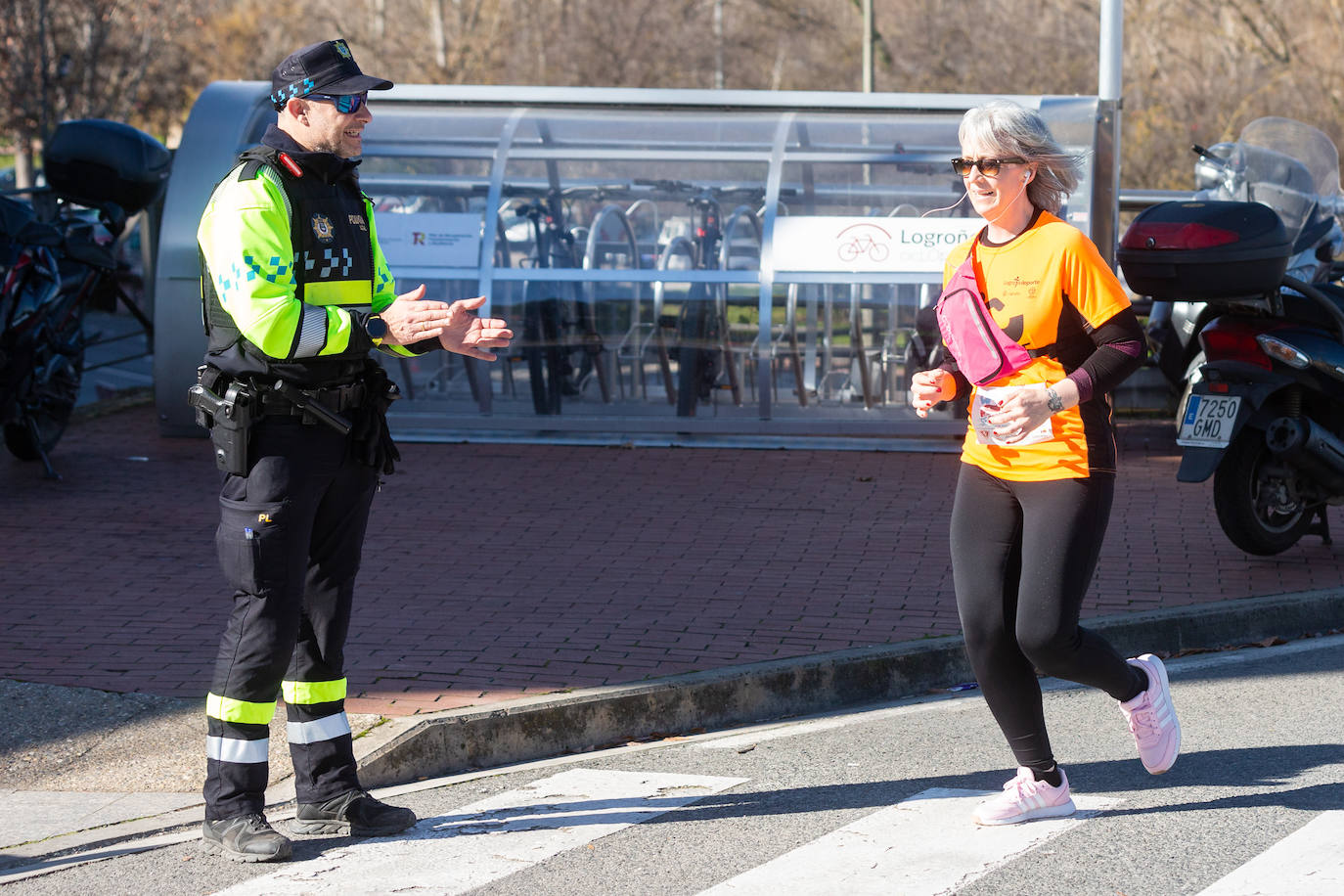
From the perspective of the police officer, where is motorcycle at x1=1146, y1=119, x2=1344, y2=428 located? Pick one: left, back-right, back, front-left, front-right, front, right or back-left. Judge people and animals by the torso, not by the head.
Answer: left

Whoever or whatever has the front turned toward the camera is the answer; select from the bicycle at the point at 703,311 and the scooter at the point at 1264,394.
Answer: the bicycle

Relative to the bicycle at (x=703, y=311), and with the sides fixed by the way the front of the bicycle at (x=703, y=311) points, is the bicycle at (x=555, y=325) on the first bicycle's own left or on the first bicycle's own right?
on the first bicycle's own right

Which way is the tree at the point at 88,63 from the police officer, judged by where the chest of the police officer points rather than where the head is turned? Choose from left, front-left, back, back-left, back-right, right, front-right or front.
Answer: back-left

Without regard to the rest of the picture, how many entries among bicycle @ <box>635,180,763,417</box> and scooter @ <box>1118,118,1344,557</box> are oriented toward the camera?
1

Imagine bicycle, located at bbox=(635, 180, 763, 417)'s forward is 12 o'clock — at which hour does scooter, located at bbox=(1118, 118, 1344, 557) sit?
The scooter is roughly at 5 o'clock from the bicycle.

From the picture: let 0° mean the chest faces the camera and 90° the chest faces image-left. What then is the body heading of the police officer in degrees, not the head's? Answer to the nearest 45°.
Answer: approximately 315°

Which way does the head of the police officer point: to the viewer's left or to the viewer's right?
to the viewer's right

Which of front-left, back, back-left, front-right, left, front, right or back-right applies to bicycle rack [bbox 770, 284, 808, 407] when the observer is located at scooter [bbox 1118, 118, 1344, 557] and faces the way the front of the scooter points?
left

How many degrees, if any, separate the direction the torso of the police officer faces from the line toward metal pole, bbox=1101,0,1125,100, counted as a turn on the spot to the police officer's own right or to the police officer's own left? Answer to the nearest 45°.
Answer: approximately 90° to the police officer's own left

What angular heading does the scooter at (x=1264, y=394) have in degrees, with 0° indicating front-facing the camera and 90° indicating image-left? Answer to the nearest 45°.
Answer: approximately 225°

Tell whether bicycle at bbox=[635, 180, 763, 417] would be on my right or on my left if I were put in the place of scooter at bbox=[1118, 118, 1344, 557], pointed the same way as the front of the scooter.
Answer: on my left

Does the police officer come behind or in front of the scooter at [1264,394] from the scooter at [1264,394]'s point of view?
behind

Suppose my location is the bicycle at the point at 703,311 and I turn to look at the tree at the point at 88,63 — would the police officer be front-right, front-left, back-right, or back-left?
back-left

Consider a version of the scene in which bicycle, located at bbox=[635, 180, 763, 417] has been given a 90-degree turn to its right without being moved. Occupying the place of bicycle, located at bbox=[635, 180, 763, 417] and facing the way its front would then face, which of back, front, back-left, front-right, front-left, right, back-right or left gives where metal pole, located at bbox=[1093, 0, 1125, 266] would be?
front
